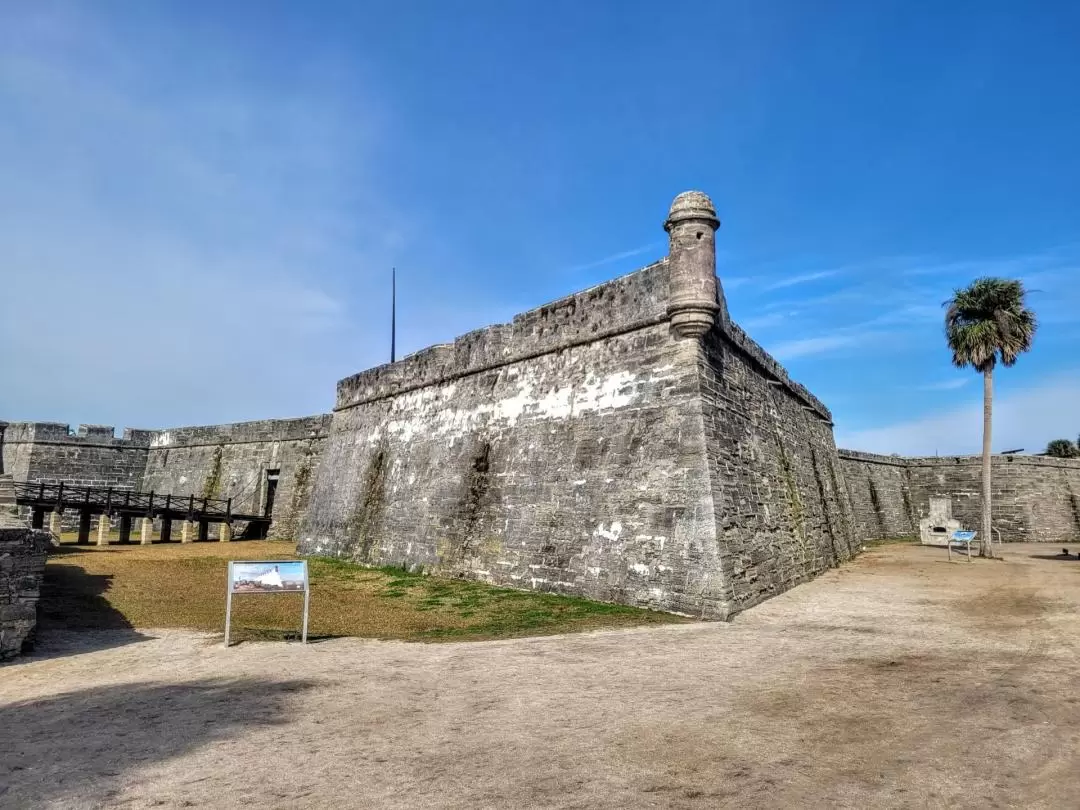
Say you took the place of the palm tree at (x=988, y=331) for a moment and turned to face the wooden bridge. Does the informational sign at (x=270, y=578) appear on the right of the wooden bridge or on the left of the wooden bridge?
left

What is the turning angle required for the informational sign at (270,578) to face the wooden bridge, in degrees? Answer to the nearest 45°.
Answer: approximately 180°

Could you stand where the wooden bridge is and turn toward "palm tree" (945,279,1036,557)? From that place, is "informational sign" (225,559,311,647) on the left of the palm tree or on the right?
right

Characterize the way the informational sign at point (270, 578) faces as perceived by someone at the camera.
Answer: facing the viewer

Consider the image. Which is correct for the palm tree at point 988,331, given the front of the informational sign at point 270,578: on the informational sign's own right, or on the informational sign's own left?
on the informational sign's own left
